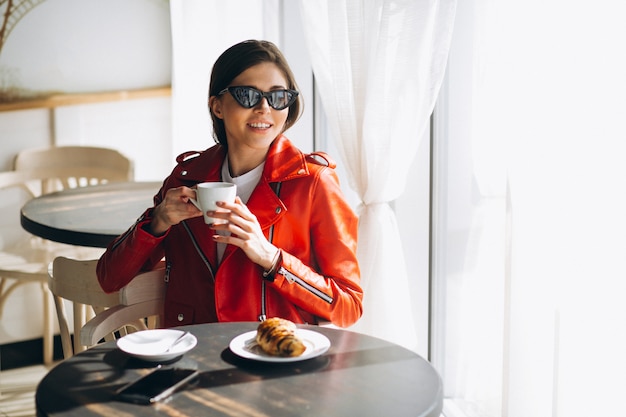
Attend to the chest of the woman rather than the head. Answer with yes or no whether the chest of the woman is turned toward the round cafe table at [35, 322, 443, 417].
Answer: yes

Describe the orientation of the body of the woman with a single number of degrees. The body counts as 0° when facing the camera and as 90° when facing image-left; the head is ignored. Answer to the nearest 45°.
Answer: approximately 0°

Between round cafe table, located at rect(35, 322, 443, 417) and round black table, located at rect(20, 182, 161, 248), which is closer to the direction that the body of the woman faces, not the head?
the round cafe table

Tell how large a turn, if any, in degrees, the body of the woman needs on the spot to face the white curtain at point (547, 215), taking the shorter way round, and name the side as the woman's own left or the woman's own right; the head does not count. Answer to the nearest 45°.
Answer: approximately 45° to the woman's own left

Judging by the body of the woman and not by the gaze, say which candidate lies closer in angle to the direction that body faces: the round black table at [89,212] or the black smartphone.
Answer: the black smartphone

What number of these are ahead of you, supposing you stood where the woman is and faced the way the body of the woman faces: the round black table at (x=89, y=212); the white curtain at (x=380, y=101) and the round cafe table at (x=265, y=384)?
1
